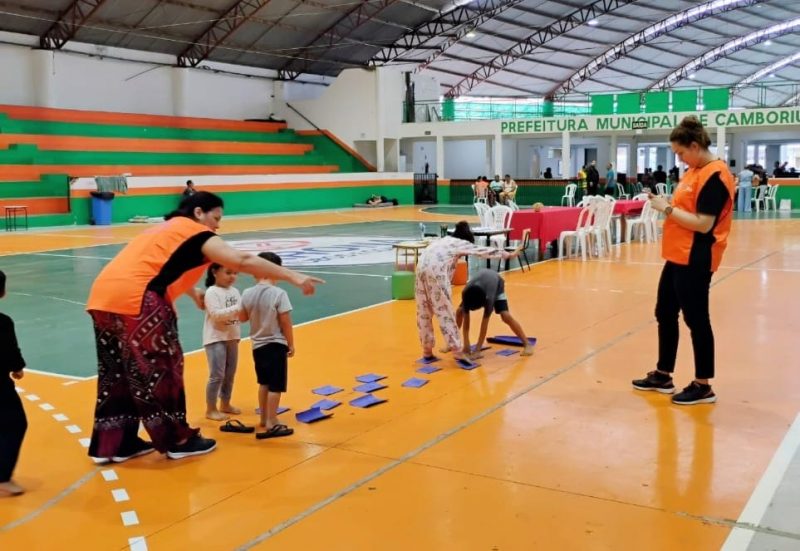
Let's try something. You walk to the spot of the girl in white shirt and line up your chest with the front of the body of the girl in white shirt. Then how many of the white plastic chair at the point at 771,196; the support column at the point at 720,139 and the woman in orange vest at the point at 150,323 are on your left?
2

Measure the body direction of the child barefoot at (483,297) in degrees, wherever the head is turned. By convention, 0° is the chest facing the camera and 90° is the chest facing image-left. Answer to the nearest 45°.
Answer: approximately 45°

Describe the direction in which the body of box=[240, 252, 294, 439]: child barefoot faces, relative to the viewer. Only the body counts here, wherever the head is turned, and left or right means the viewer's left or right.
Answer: facing away from the viewer and to the right of the viewer

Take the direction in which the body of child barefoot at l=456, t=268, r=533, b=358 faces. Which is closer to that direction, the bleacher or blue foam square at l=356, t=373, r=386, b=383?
the blue foam square

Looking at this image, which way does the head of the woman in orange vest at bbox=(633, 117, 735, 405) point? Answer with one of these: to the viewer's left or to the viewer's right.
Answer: to the viewer's left

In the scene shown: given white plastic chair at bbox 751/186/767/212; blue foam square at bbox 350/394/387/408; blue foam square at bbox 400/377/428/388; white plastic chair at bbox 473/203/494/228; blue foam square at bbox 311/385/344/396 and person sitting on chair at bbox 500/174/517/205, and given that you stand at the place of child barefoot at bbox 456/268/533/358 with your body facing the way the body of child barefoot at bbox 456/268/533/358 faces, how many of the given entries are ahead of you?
3

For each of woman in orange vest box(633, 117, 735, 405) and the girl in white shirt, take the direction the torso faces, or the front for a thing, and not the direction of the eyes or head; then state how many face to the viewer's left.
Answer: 1

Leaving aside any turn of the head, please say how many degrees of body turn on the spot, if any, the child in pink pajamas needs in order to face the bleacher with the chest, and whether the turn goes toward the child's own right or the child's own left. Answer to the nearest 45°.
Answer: approximately 90° to the child's own left

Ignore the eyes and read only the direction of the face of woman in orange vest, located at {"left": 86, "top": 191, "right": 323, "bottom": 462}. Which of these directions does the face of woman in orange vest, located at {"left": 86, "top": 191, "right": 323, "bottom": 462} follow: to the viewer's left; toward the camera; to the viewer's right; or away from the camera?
to the viewer's right

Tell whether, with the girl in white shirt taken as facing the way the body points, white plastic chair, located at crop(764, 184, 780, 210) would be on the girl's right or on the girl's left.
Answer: on the girl's left

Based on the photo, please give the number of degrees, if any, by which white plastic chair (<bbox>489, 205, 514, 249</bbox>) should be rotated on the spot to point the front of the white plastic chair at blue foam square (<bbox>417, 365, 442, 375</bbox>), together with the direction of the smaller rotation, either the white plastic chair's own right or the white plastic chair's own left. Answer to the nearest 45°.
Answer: approximately 45° to the white plastic chair's own left

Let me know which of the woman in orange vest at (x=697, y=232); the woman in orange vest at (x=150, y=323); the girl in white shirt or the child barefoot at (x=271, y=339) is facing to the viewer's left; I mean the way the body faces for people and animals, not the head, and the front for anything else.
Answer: the woman in orange vest at (x=697, y=232)

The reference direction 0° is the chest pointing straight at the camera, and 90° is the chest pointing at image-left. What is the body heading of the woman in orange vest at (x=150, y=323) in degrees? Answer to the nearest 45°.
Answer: approximately 270°

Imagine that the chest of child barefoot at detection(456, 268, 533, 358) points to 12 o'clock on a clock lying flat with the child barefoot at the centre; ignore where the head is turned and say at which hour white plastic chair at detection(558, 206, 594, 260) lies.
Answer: The white plastic chair is roughly at 5 o'clock from the child barefoot.

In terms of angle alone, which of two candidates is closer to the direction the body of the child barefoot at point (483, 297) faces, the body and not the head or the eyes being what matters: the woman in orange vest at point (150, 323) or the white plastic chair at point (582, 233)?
the woman in orange vest
